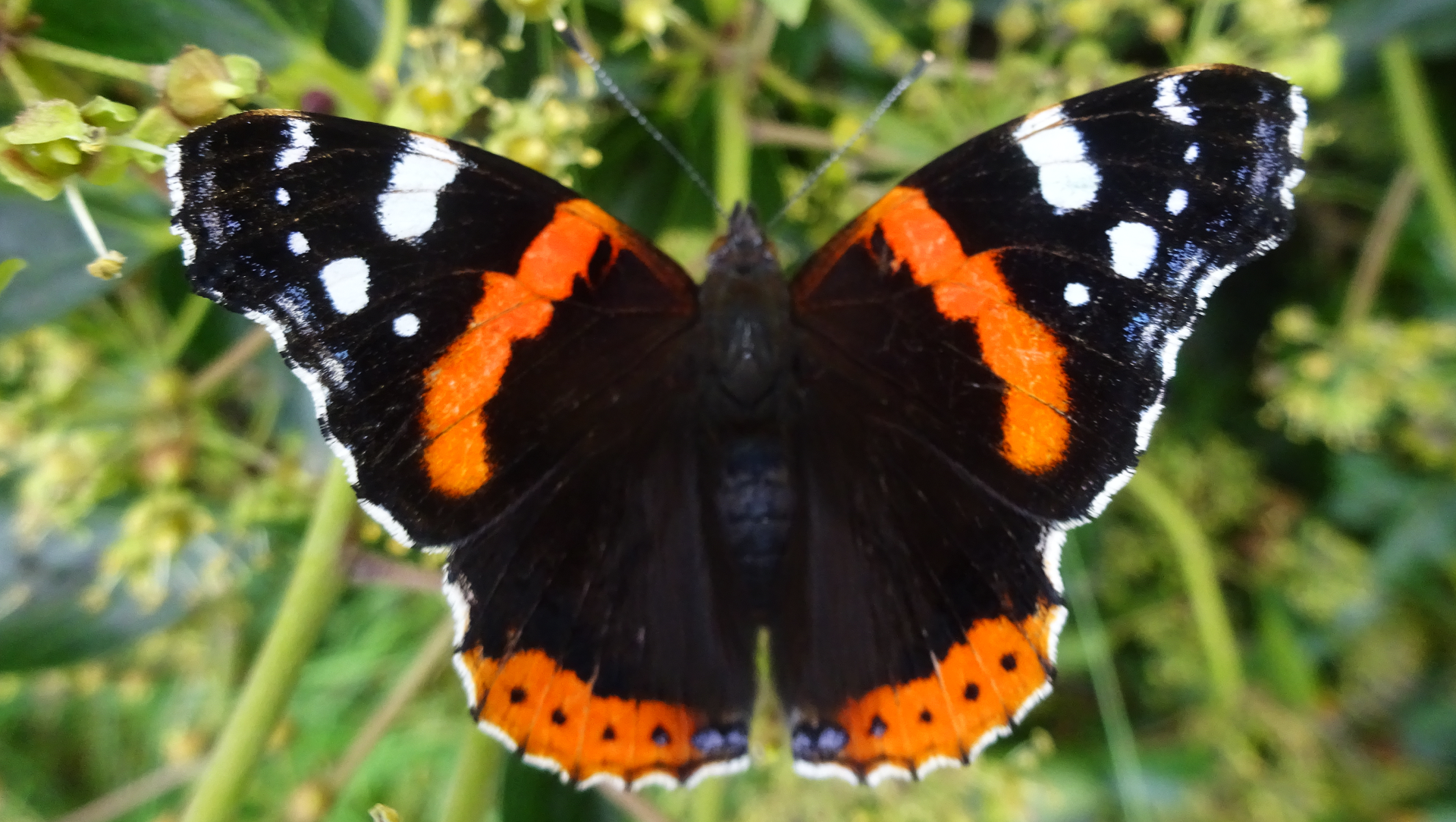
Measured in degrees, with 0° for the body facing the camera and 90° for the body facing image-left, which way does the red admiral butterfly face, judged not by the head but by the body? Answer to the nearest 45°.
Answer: approximately 180°
